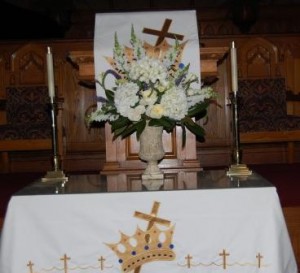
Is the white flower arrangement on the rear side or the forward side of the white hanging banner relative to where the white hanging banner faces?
on the forward side

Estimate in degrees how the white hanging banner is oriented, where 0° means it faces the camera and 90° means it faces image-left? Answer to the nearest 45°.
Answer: approximately 0°
